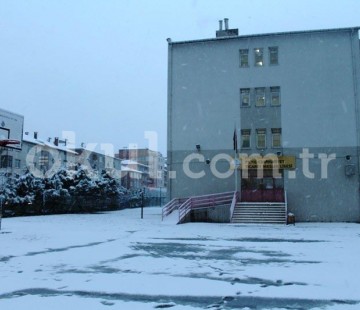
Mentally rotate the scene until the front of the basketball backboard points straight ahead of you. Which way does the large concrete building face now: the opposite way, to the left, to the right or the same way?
to the right

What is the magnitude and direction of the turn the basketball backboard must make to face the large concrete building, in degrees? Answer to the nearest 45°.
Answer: approximately 45° to its left

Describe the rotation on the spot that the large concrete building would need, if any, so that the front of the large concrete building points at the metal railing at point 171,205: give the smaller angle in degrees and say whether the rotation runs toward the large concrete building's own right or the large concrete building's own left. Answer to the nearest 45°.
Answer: approximately 90° to the large concrete building's own right

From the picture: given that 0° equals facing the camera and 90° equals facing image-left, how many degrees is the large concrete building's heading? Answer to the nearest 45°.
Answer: approximately 0°

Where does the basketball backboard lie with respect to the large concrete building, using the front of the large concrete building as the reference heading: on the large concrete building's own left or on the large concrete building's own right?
on the large concrete building's own right

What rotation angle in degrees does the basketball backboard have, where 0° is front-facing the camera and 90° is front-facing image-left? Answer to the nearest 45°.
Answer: approximately 315°

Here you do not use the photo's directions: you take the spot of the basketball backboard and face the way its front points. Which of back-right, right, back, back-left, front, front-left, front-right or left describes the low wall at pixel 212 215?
front-left
